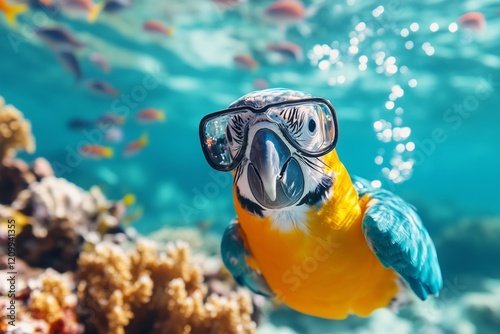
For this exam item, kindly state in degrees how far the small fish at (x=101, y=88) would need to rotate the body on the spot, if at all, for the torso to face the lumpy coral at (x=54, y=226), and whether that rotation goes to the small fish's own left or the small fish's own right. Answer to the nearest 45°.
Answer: approximately 90° to the small fish's own left

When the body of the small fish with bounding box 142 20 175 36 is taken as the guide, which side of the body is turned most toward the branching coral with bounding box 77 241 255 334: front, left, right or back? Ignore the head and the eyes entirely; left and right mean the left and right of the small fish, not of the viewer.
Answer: left

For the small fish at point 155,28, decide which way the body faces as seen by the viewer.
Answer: to the viewer's left

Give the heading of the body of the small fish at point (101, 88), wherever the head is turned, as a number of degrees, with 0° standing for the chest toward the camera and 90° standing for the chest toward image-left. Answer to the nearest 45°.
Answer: approximately 90°

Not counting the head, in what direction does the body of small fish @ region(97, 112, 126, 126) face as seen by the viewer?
to the viewer's left
